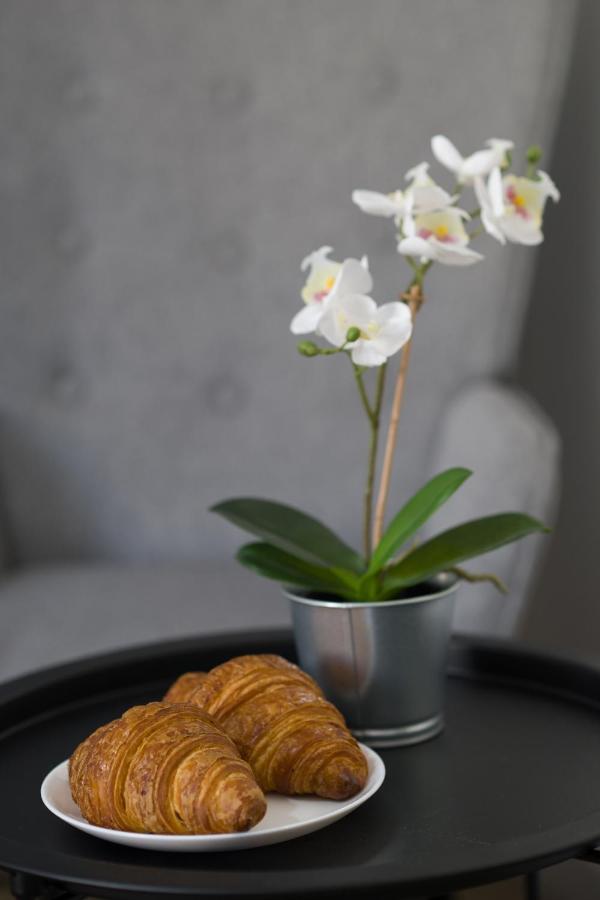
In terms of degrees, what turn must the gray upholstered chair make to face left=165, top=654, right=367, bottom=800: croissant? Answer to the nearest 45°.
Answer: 0° — it already faces it

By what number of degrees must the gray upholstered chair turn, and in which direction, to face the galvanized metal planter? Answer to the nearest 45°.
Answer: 0° — it already faces it

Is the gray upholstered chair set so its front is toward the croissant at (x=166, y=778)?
yes

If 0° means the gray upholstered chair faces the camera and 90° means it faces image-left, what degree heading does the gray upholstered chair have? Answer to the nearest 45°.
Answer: approximately 0°

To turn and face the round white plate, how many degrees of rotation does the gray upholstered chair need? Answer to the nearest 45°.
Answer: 0° — it already faces it

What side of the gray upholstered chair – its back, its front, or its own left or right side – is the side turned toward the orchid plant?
front
